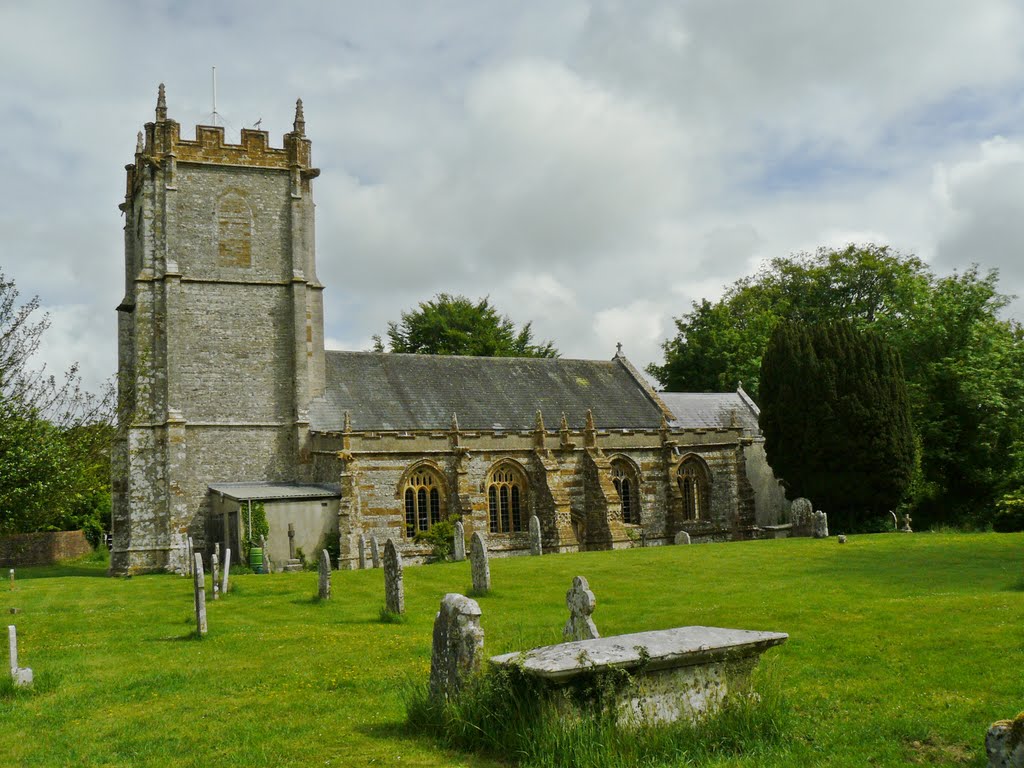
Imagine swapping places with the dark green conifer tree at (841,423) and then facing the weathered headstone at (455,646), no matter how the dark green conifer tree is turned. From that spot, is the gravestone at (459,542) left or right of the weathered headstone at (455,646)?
right

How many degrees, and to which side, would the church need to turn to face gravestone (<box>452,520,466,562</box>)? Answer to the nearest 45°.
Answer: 0° — it already faces it

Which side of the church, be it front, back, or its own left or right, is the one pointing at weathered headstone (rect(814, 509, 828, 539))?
left

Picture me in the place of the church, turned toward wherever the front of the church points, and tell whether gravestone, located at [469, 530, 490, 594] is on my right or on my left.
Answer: on my left

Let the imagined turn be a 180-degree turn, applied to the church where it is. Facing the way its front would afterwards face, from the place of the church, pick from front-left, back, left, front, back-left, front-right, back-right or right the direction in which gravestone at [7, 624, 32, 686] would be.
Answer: back

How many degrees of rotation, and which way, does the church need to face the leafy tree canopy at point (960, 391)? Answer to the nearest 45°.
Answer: approximately 90° to its left

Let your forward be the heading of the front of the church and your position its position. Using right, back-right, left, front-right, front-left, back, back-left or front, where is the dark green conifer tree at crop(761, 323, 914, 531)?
back

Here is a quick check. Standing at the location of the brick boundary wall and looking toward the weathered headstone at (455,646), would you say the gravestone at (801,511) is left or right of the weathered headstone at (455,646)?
left

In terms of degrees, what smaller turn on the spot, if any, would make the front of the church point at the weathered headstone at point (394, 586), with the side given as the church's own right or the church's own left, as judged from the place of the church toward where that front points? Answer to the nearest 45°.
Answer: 0° — it already faces it

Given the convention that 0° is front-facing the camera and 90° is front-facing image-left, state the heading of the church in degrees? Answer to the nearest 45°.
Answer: approximately 90°

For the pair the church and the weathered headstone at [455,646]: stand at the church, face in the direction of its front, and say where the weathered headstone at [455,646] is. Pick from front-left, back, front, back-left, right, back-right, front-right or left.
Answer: left

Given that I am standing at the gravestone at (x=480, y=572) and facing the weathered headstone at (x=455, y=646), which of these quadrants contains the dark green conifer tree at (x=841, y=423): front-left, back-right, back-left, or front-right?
back-left

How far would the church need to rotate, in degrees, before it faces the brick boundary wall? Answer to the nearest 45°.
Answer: approximately 45° to its right
